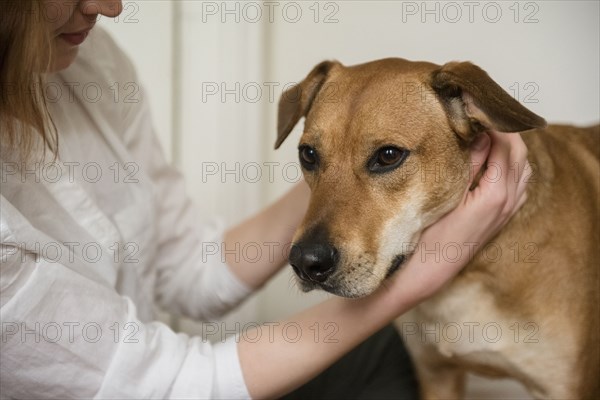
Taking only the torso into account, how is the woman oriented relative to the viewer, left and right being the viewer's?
facing the viewer and to the right of the viewer

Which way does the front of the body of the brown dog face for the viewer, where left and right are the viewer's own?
facing the viewer and to the left of the viewer

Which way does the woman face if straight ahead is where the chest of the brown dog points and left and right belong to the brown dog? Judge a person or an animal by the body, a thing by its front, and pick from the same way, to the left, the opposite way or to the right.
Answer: to the left
